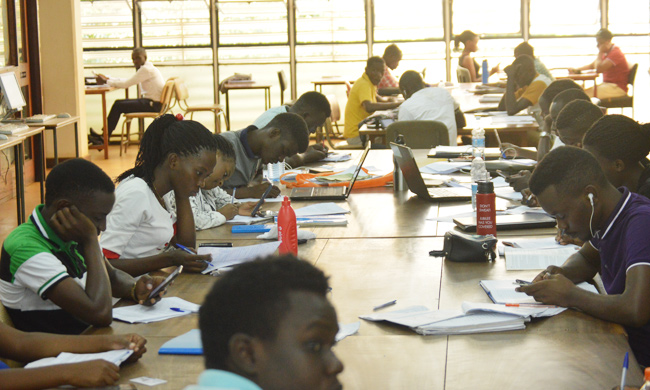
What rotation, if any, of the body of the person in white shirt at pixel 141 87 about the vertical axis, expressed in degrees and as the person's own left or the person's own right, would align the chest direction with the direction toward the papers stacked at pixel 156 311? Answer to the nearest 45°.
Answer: approximately 90° to the person's own left

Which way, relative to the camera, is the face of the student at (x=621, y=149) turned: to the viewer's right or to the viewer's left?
to the viewer's left

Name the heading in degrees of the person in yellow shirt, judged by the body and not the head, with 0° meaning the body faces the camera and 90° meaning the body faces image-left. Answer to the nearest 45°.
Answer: approximately 270°

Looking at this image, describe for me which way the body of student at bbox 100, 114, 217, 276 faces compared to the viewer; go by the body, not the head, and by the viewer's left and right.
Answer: facing to the right of the viewer

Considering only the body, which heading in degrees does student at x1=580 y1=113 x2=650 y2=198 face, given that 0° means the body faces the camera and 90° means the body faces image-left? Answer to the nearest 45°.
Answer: approximately 90°

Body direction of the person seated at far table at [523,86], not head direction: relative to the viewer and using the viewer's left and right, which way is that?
facing the viewer and to the left of the viewer

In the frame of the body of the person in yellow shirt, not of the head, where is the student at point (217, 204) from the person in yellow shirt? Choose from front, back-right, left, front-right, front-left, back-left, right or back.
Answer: right

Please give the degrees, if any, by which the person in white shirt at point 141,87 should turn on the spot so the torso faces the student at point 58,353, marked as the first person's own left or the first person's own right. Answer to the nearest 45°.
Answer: approximately 90° to the first person's own left

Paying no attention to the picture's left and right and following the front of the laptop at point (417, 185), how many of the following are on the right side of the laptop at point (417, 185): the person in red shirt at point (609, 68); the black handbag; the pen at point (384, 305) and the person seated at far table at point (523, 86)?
2

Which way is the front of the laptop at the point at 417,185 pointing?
to the viewer's right

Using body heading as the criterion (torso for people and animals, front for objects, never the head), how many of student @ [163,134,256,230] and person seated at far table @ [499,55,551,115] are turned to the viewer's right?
1

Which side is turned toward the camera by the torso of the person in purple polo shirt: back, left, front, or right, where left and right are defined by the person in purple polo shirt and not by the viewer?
left

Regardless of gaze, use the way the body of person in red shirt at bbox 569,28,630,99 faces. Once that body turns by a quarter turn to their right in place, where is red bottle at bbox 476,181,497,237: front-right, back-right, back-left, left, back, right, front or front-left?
back

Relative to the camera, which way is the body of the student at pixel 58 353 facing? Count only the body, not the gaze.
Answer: to the viewer's right

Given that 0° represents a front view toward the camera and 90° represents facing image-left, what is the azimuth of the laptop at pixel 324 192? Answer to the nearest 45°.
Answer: approximately 90°

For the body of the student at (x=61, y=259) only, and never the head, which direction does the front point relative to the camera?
to the viewer's right

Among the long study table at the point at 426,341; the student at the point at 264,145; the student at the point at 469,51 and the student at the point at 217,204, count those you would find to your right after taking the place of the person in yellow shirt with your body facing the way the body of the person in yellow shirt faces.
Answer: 3

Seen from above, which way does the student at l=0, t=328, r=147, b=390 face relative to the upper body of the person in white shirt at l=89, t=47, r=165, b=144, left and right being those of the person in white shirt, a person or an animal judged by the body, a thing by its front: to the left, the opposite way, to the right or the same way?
the opposite way
